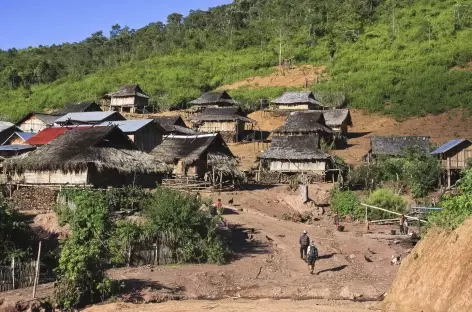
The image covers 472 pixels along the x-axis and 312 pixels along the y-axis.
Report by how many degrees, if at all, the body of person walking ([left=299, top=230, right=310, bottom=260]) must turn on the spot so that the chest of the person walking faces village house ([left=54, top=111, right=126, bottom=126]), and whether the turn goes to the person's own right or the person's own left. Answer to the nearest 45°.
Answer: approximately 45° to the person's own left

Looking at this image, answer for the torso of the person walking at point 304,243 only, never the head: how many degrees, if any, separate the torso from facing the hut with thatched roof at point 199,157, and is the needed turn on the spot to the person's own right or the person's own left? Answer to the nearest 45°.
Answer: approximately 45° to the person's own left

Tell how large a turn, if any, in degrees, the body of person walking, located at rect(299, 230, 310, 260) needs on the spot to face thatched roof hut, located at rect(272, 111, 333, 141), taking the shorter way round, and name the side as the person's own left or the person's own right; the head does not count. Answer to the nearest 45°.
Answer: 0° — they already face it

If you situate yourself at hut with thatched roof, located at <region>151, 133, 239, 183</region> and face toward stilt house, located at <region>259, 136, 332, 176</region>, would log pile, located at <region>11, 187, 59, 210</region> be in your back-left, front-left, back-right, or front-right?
back-right

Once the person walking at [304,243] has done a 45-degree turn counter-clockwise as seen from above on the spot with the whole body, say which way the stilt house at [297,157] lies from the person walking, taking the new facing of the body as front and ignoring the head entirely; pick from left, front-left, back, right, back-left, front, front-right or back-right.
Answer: front-right

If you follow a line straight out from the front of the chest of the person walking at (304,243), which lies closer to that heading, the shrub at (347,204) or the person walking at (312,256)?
the shrub

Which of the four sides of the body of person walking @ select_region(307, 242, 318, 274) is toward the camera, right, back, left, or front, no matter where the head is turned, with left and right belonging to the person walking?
back

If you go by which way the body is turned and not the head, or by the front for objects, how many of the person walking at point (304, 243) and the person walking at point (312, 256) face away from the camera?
2

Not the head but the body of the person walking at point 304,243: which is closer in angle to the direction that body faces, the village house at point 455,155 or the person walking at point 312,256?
the village house

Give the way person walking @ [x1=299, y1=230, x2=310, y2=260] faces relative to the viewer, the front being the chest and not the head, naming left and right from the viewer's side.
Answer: facing away from the viewer

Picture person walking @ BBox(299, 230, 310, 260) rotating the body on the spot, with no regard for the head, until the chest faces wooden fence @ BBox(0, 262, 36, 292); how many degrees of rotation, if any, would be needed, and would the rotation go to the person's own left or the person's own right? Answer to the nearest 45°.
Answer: approximately 135° to the person's own left
